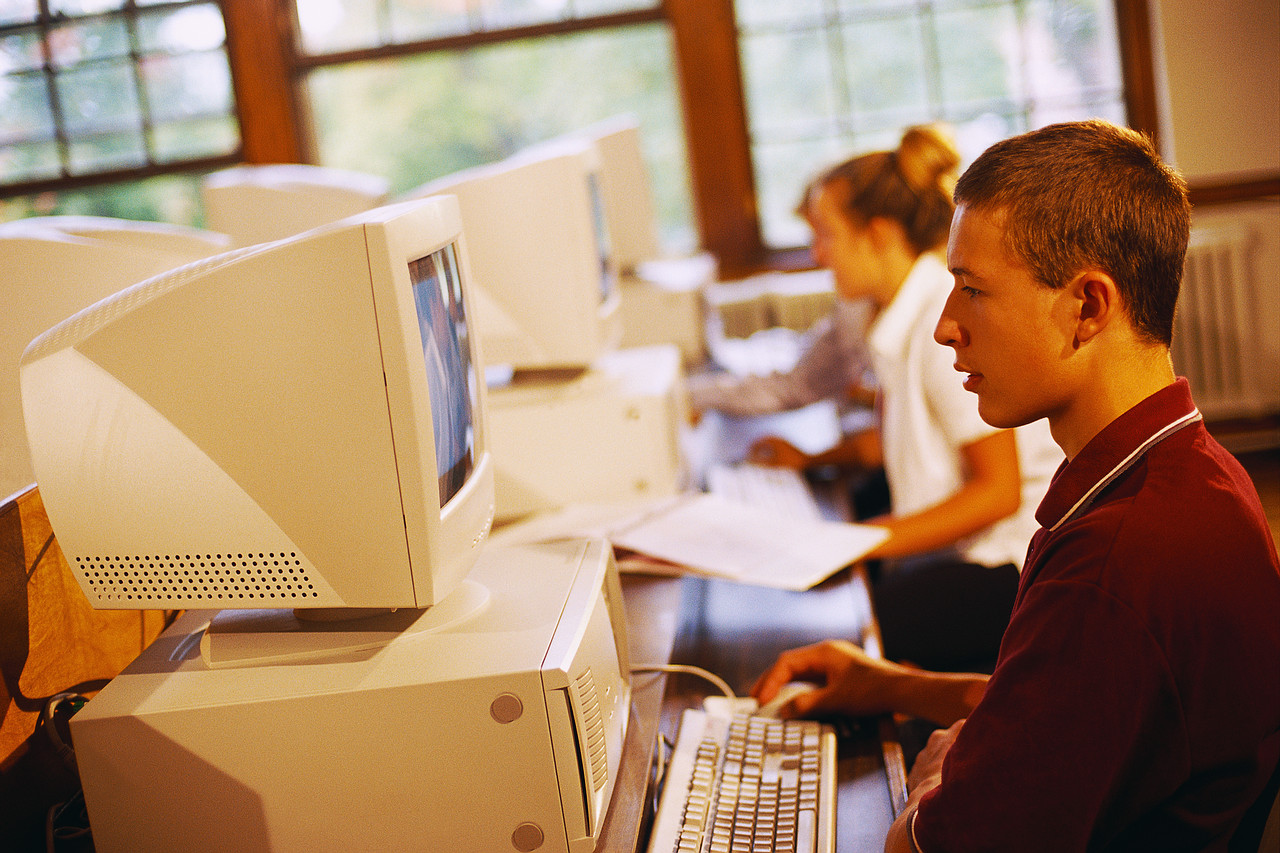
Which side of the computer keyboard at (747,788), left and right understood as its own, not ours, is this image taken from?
right

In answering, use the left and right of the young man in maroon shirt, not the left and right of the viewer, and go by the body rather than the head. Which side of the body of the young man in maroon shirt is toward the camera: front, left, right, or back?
left

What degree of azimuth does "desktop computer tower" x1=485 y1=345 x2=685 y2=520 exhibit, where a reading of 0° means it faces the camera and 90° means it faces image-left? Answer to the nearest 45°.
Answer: approximately 270°

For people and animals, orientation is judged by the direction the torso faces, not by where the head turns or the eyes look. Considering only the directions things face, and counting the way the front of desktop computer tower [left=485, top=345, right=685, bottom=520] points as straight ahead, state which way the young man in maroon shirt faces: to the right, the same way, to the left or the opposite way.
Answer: the opposite way

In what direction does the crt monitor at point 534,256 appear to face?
to the viewer's right

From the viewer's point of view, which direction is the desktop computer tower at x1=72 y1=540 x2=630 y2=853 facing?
to the viewer's right

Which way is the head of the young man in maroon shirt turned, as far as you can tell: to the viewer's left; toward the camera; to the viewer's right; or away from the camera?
to the viewer's left
